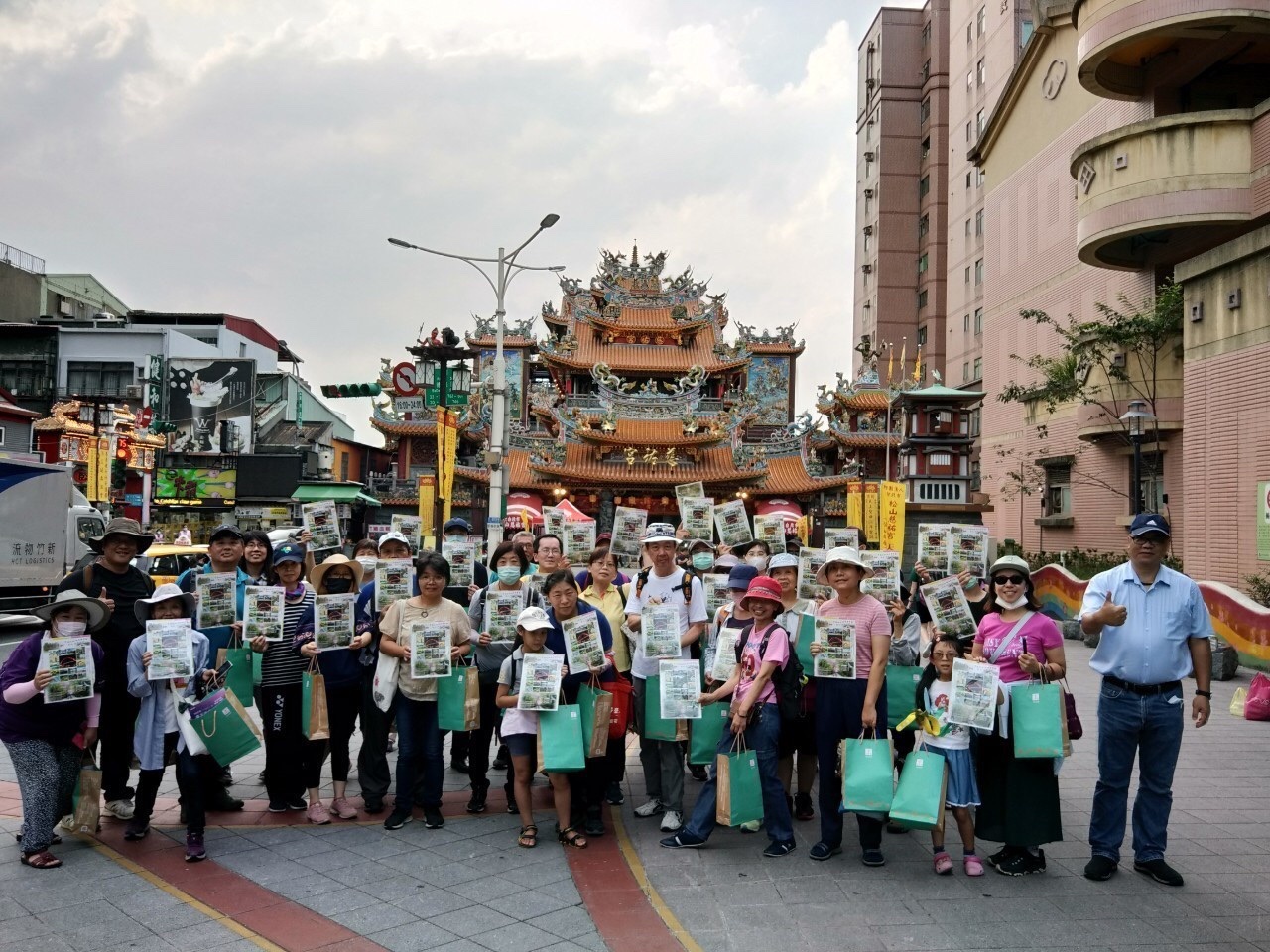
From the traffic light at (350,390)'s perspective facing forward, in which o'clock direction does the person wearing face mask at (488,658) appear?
The person wearing face mask is roughly at 12 o'clock from the traffic light.

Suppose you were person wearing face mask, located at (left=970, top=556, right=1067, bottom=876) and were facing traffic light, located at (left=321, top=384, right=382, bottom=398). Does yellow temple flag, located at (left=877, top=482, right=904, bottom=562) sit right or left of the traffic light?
right
